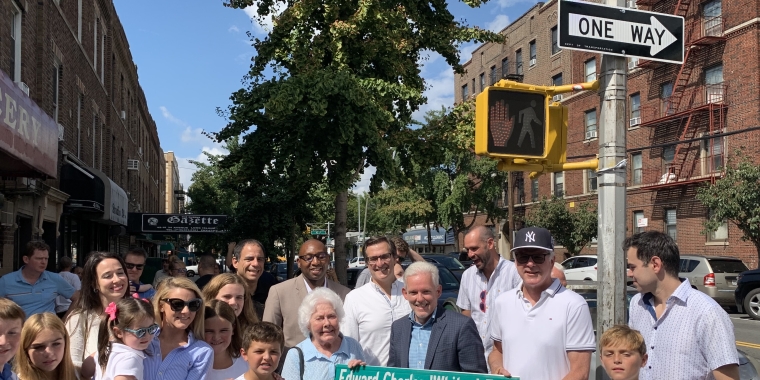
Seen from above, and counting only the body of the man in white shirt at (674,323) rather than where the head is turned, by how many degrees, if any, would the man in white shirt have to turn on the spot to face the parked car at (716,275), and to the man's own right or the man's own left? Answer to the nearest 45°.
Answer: approximately 135° to the man's own right

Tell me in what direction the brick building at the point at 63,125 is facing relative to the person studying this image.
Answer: facing to the right of the viewer

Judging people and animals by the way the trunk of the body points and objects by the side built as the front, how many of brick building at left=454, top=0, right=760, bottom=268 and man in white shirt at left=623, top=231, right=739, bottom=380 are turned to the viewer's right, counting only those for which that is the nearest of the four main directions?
0

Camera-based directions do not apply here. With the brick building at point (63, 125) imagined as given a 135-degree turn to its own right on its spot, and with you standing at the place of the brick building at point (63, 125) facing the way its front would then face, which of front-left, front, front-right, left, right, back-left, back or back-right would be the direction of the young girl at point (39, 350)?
front-left

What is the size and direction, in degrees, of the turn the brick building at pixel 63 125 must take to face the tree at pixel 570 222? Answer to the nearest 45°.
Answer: approximately 45° to its left

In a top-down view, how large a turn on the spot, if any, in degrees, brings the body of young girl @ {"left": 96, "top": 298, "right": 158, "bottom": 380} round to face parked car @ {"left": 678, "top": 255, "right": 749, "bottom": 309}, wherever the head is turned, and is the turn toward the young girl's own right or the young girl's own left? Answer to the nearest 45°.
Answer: approximately 90° to the young girl's own left

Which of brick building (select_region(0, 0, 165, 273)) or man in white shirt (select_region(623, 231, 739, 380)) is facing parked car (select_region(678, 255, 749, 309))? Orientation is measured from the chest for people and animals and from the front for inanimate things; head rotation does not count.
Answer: the brick building

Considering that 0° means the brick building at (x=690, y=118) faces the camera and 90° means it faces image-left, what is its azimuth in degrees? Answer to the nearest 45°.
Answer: approximately 45°

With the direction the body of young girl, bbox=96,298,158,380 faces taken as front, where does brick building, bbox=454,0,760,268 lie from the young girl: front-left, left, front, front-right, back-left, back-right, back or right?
left

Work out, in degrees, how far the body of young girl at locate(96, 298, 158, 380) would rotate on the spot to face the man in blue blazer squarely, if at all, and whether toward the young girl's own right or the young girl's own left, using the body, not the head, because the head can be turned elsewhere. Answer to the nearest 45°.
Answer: approximately 45° to the young girl's own left

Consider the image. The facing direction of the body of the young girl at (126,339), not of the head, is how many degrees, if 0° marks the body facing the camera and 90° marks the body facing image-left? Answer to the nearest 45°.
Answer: approximately 315°
